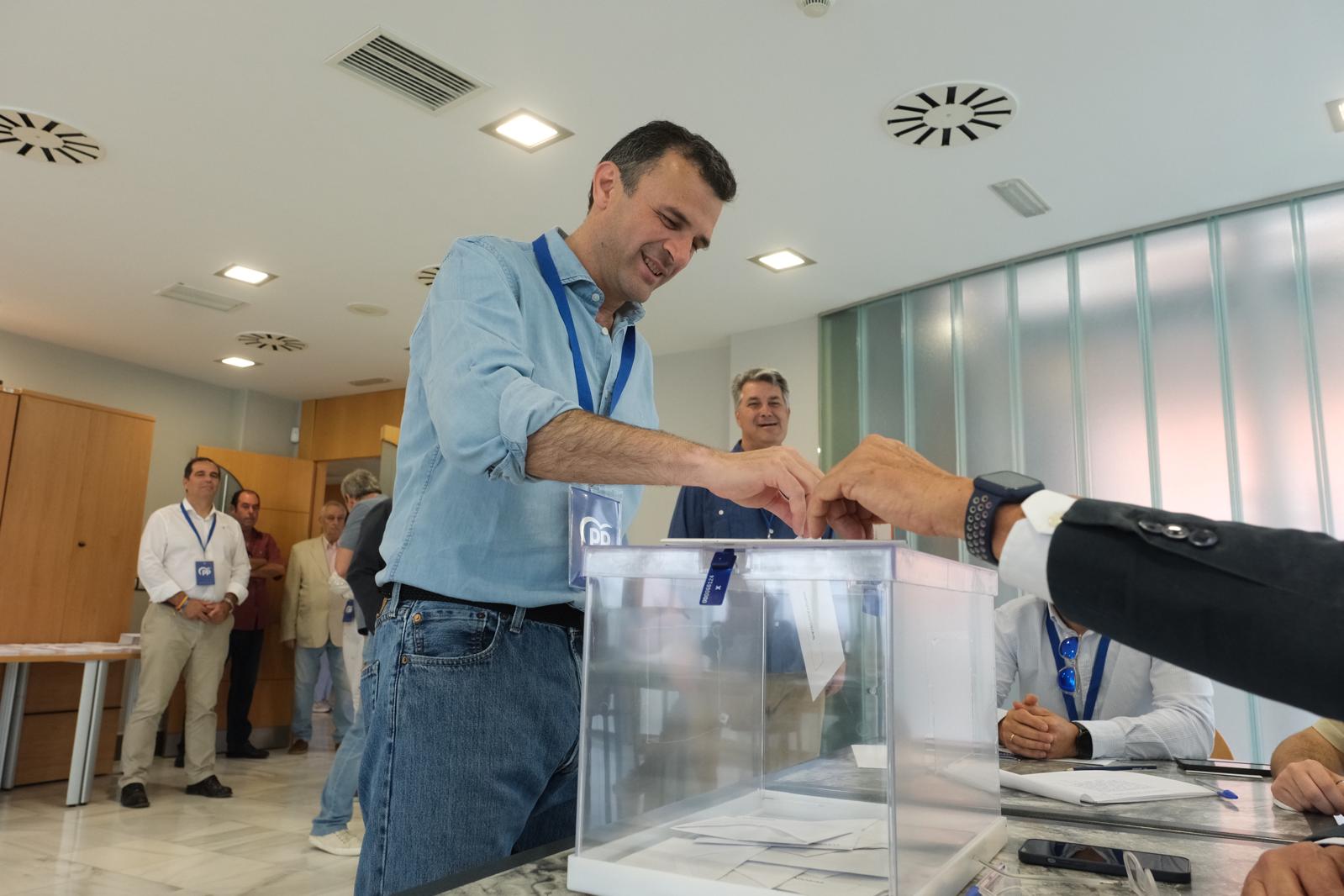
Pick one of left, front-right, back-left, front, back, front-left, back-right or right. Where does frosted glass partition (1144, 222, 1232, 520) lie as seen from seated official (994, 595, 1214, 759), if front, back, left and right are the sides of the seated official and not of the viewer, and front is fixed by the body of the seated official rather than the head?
back-right

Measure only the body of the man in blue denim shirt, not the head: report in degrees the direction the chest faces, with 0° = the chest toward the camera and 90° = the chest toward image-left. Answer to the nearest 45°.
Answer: approximately 315°

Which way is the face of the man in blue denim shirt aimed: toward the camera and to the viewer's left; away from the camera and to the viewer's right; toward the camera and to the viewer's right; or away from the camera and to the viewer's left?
toward the camera and to the viewer's right

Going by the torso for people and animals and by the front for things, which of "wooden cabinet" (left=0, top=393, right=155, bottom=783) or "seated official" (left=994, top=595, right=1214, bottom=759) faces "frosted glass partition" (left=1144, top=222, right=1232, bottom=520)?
the wooden cabinet

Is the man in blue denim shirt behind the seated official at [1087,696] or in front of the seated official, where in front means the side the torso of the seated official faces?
in front

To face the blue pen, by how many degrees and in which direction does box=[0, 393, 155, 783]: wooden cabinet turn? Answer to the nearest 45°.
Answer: approximately 45° to its right

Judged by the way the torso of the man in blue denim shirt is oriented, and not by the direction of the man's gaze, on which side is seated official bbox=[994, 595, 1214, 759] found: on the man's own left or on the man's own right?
on the man's own left

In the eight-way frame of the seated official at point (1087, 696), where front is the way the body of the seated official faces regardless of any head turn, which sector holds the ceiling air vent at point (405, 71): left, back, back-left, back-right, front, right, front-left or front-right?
front-right

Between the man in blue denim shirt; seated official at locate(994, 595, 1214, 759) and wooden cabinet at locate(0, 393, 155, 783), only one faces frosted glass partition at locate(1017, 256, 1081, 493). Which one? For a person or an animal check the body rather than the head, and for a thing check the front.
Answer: the wooden cabinet

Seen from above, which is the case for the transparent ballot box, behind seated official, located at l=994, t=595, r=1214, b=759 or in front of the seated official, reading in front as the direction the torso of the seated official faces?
in front

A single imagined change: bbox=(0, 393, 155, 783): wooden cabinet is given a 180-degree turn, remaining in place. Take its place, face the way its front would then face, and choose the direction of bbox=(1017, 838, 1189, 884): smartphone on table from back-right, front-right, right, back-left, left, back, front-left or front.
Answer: back-left

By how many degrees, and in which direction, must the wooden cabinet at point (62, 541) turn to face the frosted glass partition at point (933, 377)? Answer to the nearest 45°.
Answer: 0° — it already faces it
